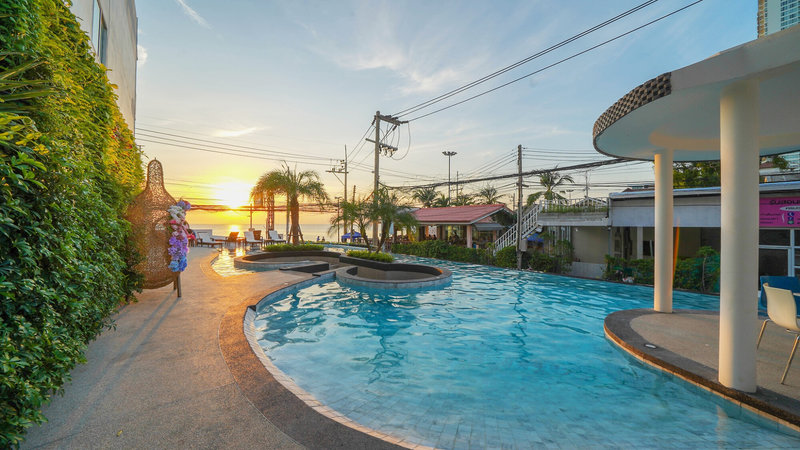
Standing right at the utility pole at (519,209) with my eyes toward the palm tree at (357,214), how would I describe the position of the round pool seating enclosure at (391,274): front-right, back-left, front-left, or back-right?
front-left

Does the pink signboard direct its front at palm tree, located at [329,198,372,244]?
no

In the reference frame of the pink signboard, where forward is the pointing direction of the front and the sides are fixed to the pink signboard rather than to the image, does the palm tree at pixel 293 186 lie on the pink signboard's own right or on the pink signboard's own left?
on the pink signboard's own right

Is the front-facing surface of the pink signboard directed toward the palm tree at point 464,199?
no

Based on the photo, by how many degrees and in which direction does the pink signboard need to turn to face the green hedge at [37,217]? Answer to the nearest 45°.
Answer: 0° — it already faces it

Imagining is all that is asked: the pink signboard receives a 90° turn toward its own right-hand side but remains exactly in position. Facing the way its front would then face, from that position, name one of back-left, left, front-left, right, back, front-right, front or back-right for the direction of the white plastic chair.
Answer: left

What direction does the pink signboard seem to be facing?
toward the camera

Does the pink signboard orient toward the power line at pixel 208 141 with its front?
no

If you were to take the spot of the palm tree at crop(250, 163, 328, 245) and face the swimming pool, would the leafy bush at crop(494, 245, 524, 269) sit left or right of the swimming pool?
left

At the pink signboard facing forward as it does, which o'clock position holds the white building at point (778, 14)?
The white building is roughly at 6 o'clock from the pink signboard.

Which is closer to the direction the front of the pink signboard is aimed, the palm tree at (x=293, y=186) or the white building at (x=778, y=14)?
the palm tree
